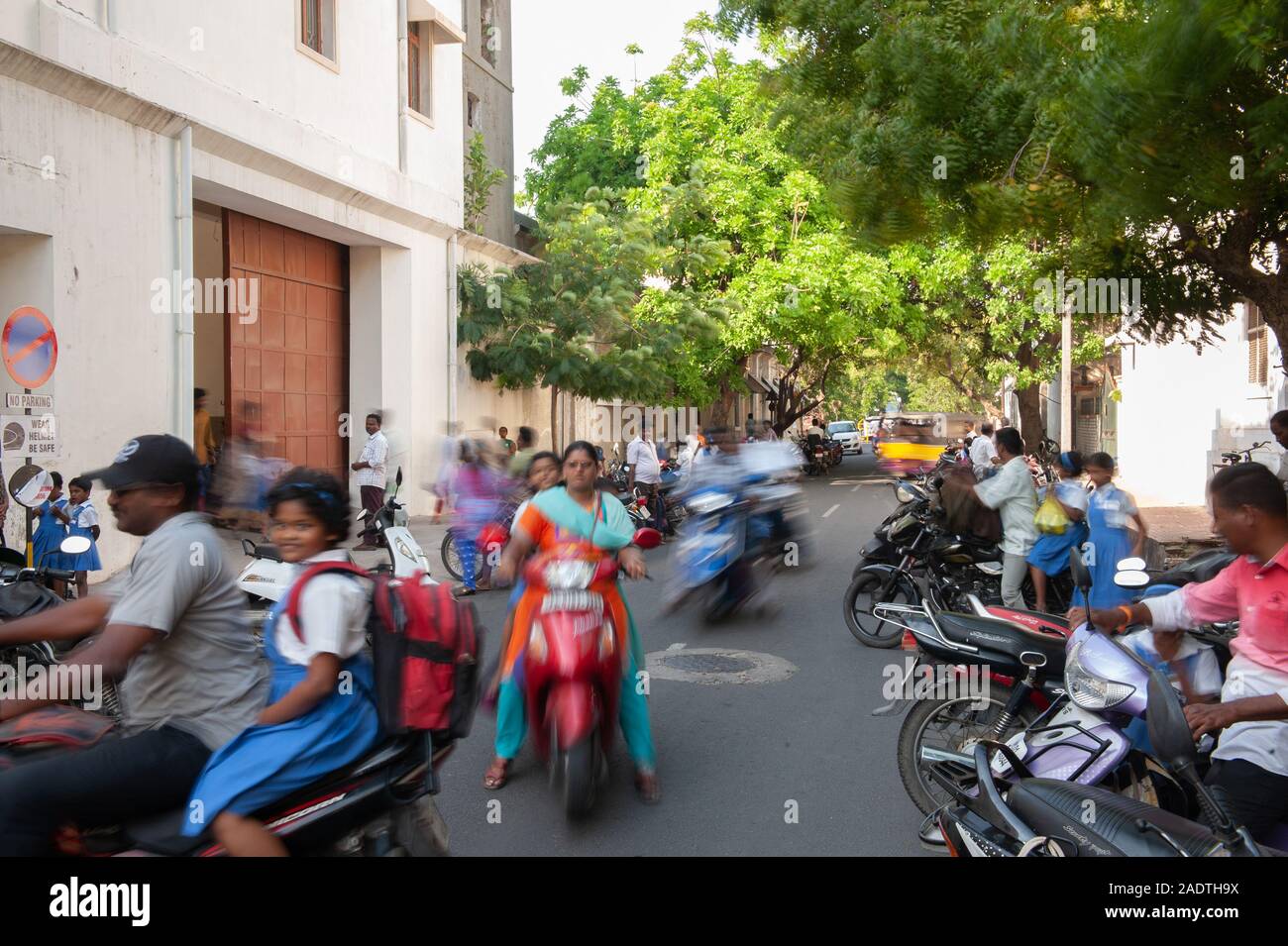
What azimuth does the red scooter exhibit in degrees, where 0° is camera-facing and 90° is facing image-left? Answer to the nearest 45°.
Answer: approximately 0°

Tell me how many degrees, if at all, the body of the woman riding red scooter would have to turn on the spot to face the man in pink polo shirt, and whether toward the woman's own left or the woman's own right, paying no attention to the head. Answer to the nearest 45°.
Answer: approximately 45° to the woman's own left

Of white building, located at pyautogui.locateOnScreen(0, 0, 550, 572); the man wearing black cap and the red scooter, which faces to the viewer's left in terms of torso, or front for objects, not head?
the man wearing black cap

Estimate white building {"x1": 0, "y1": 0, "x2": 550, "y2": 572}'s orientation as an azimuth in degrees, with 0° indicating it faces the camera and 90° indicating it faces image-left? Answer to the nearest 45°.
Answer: approximately 315°

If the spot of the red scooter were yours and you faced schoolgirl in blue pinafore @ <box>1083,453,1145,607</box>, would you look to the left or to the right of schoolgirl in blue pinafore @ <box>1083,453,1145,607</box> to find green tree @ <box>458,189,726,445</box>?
left

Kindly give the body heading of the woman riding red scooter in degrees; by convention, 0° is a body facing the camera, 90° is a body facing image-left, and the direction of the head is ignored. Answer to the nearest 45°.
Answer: approximately 0°

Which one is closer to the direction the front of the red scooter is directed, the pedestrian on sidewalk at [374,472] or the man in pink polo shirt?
the man in pink polo shirt

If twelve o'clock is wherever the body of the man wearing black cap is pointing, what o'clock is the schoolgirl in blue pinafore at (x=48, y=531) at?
The schoolgirl in blue pinafore is roughly at 3 o'clock from the man wearing black cap.

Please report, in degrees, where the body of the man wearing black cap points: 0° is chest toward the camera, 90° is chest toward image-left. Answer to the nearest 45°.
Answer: approximately 90°

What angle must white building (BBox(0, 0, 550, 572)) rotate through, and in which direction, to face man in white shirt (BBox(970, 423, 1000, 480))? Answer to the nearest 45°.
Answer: approximately 45° to its left
